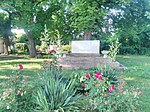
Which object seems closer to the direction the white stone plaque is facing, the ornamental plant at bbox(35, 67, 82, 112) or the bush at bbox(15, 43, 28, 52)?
the ornamental plant

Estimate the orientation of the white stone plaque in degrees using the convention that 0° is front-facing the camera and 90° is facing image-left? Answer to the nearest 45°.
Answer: approximately 0°

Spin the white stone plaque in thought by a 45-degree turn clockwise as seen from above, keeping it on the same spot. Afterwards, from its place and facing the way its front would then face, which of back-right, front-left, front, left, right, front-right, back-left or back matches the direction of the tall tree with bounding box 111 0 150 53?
back

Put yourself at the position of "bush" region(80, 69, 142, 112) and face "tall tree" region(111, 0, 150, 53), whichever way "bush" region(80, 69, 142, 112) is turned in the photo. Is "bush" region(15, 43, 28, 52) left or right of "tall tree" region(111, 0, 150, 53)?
left

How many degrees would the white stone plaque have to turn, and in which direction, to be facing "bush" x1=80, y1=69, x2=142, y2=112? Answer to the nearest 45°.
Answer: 0° — it already faces it
